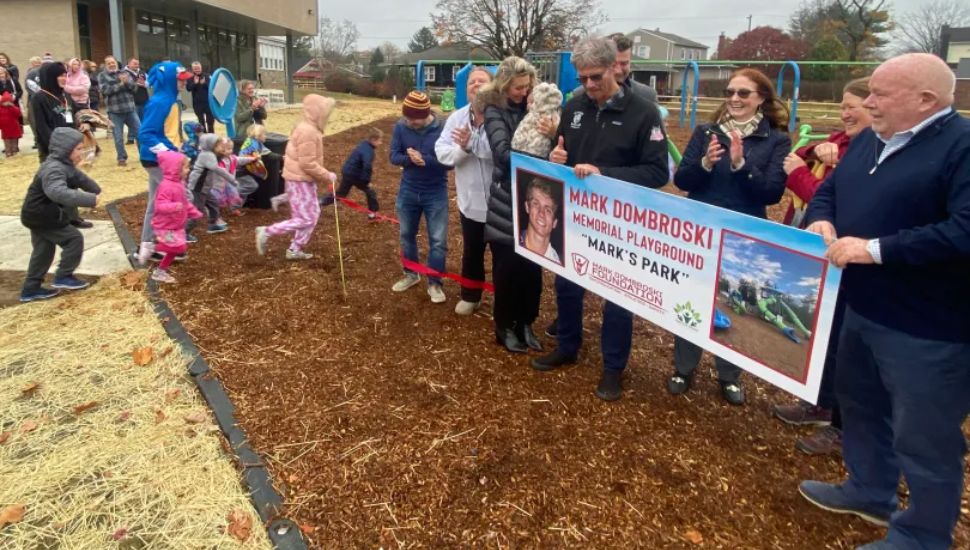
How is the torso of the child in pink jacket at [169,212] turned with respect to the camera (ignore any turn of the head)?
to the viewer's right

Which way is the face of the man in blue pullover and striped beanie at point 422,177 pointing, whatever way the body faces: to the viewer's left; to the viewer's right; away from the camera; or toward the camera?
toward the camera

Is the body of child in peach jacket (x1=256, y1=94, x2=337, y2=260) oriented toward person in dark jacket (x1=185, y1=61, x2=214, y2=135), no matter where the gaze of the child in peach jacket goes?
no

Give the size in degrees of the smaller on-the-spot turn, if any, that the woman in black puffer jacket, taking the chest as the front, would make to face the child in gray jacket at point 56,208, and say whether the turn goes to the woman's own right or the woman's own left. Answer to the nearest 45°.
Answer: approximately 135° to the woman's own right

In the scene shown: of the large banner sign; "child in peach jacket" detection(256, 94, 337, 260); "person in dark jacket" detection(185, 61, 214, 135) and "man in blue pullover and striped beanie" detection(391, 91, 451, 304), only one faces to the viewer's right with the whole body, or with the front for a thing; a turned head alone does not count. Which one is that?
the child in peach jacket

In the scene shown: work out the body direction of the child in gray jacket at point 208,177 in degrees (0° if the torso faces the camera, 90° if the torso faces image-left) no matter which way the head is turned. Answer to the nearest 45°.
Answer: approximately 270°

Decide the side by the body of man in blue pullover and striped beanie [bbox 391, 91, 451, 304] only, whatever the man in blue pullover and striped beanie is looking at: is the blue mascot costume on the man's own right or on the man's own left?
on the man's own right

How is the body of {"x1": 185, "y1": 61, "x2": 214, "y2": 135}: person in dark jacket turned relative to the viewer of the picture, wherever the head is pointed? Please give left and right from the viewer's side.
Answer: facing the viewer

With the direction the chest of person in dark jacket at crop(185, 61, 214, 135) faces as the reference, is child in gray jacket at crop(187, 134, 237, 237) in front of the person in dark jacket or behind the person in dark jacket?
in front

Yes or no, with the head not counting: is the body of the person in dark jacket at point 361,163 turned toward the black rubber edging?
no

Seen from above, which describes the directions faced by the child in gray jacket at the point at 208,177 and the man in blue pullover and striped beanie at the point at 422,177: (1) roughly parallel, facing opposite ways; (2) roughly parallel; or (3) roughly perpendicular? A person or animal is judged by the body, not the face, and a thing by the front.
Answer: roughly perpendicular

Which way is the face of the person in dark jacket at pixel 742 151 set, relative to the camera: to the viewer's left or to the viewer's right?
to the viewer's left

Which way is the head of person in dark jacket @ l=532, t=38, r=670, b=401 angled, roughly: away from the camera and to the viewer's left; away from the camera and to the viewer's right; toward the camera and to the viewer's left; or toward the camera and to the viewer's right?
toward the camera and to the viewer's left

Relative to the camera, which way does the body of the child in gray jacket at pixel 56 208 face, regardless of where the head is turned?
to the viewer's right
